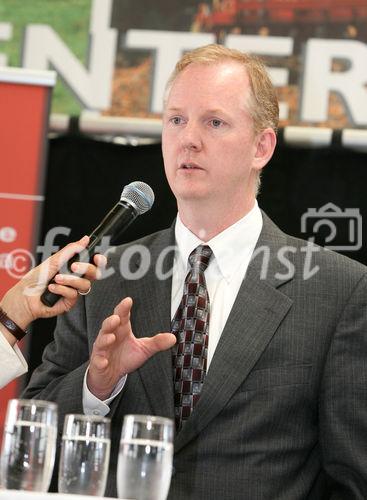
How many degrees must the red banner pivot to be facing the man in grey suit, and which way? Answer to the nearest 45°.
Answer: approximately 45° to its left

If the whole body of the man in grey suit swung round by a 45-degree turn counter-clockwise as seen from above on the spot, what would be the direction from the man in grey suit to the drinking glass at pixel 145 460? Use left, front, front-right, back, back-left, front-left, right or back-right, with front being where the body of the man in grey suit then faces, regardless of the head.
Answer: front

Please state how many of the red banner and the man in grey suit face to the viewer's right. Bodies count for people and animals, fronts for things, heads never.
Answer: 0

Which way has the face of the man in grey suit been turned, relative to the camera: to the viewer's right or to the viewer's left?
to the viewer's left

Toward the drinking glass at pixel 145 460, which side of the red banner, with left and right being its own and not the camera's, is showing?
front

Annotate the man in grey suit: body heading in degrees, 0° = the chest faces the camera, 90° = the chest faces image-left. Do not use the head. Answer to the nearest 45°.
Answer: approximately 45°

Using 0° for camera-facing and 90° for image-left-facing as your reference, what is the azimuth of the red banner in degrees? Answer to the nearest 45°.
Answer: approximately 0°

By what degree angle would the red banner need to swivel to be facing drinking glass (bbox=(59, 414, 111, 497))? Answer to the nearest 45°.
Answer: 0° — it already faces it

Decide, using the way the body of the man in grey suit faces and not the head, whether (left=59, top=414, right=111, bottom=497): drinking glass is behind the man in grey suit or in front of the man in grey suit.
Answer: in front
